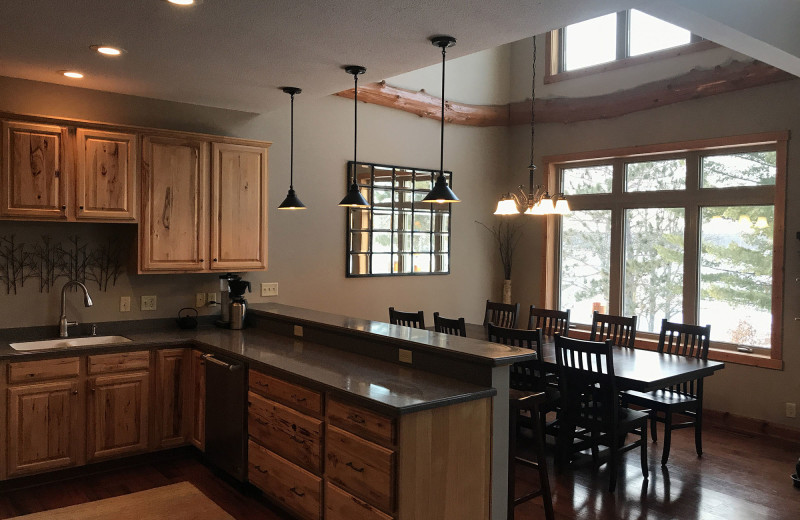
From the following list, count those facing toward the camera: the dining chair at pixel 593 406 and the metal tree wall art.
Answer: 1

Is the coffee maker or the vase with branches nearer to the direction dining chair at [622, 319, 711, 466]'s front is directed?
the coffee maker

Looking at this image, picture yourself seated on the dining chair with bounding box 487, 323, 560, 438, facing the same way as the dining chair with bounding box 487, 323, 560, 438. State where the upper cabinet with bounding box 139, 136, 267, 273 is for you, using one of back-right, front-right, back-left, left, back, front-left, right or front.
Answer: back-left

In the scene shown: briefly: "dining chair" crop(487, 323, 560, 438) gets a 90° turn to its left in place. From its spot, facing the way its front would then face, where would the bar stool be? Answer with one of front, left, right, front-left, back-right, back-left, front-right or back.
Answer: back-left

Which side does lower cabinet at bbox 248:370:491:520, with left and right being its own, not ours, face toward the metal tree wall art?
right

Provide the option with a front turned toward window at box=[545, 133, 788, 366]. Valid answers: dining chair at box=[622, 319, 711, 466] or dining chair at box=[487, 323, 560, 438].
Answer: dining chair at box=[487, 323, 560, 438]

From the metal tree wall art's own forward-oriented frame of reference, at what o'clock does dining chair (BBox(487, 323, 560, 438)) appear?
The dining chair is roughly at 10 o'clock from the metal tree wall art.

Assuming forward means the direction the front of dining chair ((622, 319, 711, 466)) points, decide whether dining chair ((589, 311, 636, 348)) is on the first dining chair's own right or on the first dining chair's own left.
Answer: on the first dining chair's own right

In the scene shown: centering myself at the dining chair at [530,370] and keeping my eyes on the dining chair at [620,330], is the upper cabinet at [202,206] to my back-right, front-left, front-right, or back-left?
back-left
